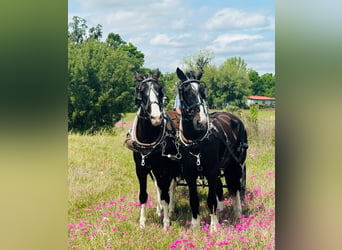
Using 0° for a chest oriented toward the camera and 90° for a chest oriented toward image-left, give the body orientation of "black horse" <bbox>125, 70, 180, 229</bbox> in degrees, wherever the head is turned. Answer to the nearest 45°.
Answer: approximately 0°

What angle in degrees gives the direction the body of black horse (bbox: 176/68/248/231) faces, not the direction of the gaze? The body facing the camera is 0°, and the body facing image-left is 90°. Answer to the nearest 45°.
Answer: approximately 45°
